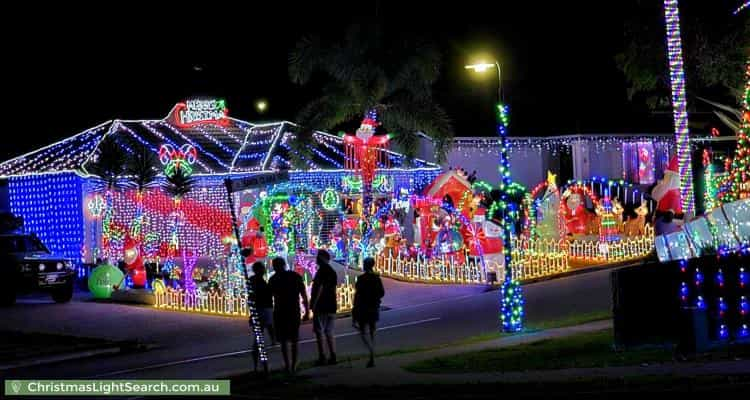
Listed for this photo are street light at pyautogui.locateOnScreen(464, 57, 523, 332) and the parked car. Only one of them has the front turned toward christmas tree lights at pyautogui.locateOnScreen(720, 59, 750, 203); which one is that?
the parked car

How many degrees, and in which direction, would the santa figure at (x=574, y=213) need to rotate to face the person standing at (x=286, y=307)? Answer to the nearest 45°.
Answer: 0° — it already faces them

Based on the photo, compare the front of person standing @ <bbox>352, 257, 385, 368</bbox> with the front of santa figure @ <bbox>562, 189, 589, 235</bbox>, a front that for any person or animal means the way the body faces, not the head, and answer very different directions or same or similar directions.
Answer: very different directions

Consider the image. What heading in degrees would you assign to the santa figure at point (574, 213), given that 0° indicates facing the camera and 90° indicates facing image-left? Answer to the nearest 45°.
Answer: approximately 0°

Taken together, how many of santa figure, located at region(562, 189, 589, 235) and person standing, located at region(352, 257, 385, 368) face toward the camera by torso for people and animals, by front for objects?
1

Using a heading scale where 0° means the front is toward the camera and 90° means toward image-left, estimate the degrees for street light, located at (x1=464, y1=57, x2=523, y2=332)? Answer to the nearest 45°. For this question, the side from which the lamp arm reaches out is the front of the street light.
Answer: approximately 90°

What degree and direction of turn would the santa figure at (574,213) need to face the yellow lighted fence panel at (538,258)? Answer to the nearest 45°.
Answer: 0° — it already faces it

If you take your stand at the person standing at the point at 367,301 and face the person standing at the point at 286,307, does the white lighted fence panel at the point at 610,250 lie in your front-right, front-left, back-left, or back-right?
back-right

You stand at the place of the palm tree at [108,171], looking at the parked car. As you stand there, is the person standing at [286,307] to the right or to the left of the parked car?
left

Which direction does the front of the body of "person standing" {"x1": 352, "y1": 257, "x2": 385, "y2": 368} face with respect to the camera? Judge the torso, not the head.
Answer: away from the camera

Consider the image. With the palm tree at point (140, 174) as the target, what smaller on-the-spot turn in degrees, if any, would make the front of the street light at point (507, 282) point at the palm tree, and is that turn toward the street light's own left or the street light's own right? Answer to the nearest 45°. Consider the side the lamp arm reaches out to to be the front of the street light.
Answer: approximately 45° to the street light's own right
